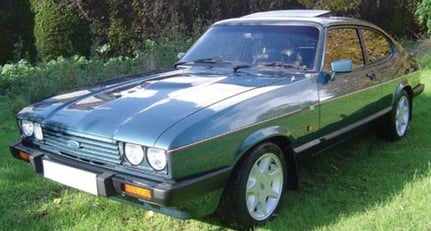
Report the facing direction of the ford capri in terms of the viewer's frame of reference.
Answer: facing the viewer and to the left of the viewer
